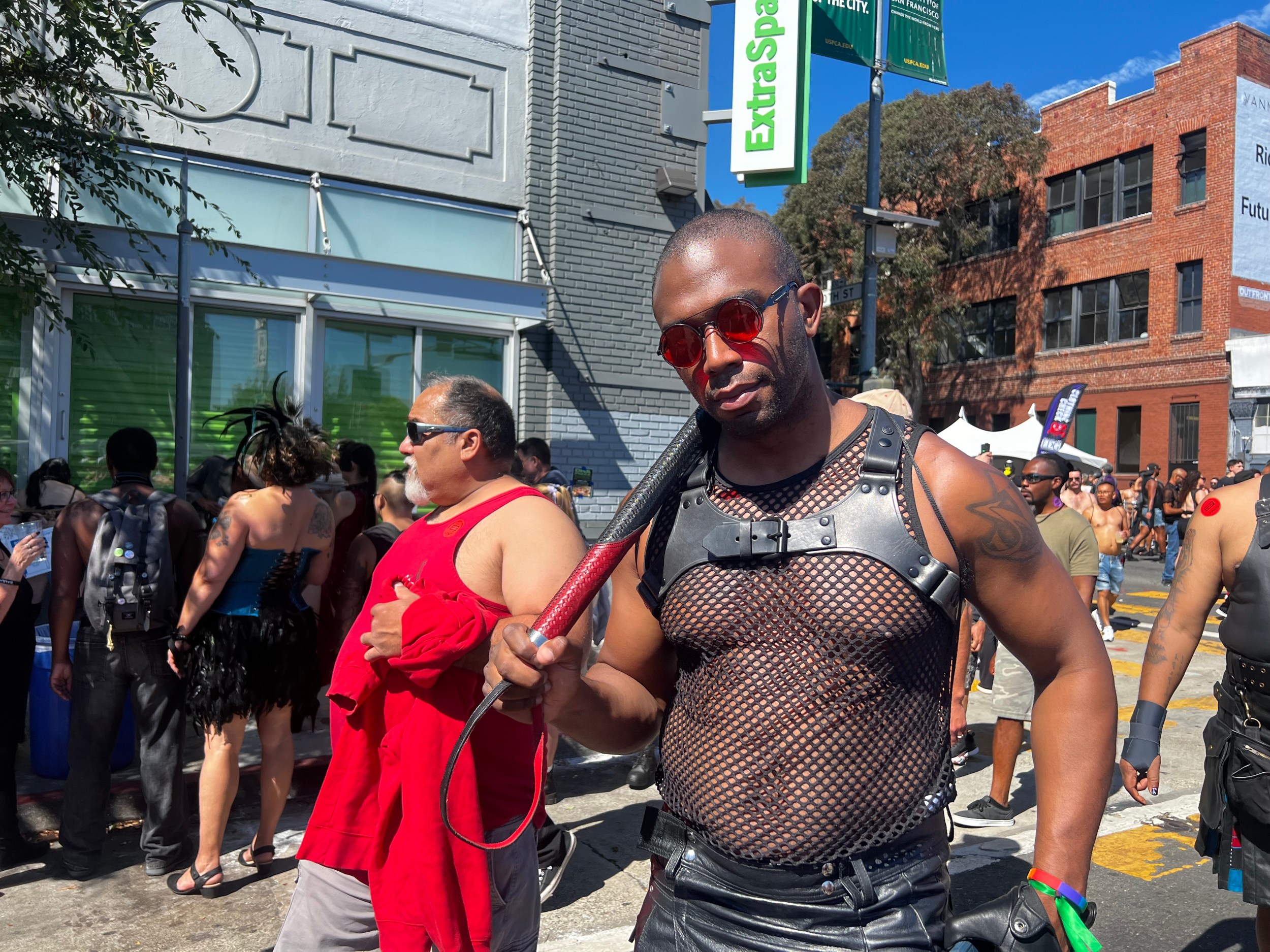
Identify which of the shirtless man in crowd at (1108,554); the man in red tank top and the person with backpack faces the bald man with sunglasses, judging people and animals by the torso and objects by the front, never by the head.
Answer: the shirtless man in crowd

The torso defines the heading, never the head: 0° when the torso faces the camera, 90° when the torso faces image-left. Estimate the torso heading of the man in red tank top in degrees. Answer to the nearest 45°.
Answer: approximately 90°

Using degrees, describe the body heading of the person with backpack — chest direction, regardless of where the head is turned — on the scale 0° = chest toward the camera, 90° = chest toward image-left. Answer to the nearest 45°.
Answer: approximately 180°

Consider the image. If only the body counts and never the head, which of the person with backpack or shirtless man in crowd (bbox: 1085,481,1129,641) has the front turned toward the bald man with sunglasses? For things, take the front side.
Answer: the shirtless man in crowd

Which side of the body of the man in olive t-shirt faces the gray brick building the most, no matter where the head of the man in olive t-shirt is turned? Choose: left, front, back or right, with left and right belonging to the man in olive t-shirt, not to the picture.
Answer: right

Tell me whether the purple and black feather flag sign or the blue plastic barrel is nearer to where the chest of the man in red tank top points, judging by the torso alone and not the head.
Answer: the blue plastic barrel

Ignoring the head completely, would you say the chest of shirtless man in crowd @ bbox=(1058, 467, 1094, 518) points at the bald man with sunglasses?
yes

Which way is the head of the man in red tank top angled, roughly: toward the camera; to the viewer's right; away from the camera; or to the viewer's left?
to the viewer's left

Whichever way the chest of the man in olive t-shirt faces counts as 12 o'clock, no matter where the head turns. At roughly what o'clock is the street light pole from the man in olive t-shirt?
The street light pole is roughly at 4 o'clock from the man in olive t-shirt.
